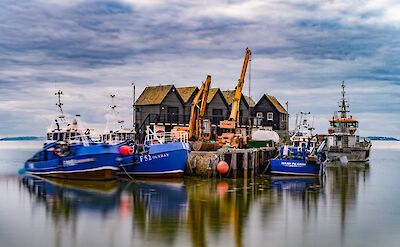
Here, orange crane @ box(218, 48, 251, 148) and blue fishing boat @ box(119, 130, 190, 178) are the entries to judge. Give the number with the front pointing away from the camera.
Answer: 0

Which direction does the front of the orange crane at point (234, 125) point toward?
to the viewer's right

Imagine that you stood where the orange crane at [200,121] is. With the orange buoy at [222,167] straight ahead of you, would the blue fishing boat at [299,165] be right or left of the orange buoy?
left

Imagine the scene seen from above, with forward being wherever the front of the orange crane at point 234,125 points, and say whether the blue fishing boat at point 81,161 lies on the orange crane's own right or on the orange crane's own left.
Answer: on the orange crane's own right

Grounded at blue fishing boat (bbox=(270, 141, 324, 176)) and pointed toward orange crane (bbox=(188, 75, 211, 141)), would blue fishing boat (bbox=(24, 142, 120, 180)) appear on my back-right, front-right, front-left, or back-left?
front-left
